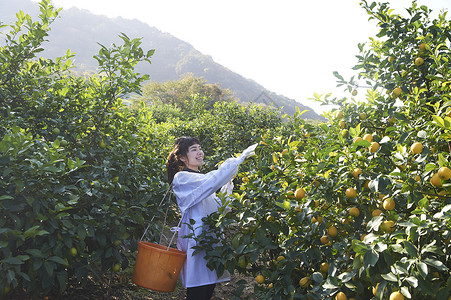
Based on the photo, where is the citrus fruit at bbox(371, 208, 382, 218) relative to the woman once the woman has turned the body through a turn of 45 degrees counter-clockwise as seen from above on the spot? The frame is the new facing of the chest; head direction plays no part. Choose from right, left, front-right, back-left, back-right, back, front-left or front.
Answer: right

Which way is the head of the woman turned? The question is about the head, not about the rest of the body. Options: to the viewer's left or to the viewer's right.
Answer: to the viewer's right

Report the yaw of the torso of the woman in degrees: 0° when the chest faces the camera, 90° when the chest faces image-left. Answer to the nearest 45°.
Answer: approximately 270°
